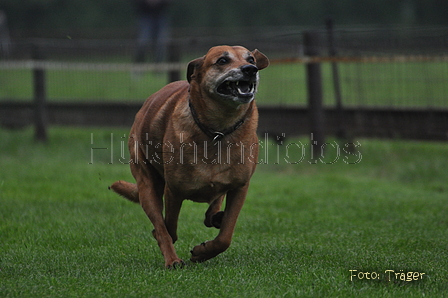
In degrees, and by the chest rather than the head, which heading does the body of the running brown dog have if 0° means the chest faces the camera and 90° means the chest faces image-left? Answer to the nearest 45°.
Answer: approximately 315°

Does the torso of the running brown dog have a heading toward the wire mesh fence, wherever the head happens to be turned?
no
